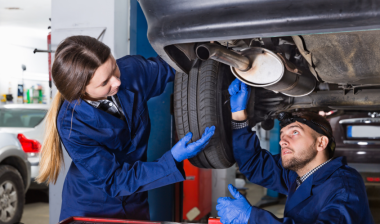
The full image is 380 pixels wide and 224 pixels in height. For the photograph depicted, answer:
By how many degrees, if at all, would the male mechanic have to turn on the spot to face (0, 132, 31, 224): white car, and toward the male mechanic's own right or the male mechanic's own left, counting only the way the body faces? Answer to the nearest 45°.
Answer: approximately 45° to the male mechanic's own right

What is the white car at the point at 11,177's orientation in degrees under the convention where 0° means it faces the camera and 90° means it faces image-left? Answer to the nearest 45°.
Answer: approximately 135°

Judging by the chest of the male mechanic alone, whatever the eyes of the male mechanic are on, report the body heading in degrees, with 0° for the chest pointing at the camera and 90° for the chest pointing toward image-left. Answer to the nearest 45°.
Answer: approximately 45°

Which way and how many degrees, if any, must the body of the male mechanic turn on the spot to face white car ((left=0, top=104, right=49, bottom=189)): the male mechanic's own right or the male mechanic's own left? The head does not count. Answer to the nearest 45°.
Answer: approximately 90° to the male mechanic's own right
